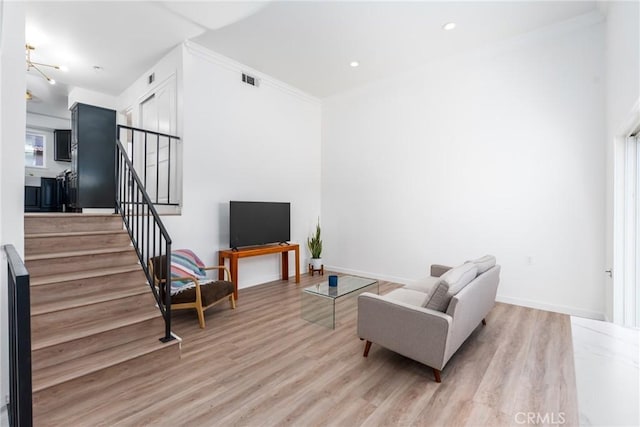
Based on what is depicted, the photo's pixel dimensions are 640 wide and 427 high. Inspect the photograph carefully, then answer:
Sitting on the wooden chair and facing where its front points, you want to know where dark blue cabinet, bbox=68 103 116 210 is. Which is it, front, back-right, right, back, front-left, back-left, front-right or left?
back

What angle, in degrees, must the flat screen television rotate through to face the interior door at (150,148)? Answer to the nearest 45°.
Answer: approximately 135° to its right

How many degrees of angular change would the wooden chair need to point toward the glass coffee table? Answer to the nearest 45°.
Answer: approximately 45° to its left

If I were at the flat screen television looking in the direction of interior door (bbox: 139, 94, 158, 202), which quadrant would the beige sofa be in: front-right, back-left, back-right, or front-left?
back-left

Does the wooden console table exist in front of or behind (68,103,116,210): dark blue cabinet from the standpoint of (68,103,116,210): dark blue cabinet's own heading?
behind

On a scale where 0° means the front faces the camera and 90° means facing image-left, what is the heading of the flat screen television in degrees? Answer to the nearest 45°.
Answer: approximately 315°

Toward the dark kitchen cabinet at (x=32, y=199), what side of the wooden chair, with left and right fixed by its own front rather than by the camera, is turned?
back

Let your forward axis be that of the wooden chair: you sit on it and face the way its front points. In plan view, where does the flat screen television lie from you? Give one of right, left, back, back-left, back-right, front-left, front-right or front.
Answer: left

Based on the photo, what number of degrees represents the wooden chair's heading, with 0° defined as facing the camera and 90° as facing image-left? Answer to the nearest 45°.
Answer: approximately 315°

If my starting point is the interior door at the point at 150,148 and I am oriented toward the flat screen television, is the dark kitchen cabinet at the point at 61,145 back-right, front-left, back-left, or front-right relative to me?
back-left

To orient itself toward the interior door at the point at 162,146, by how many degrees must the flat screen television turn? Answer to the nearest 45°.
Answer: approximately 135° to its right

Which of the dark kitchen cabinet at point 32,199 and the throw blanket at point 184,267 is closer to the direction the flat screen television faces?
the throw blanket
